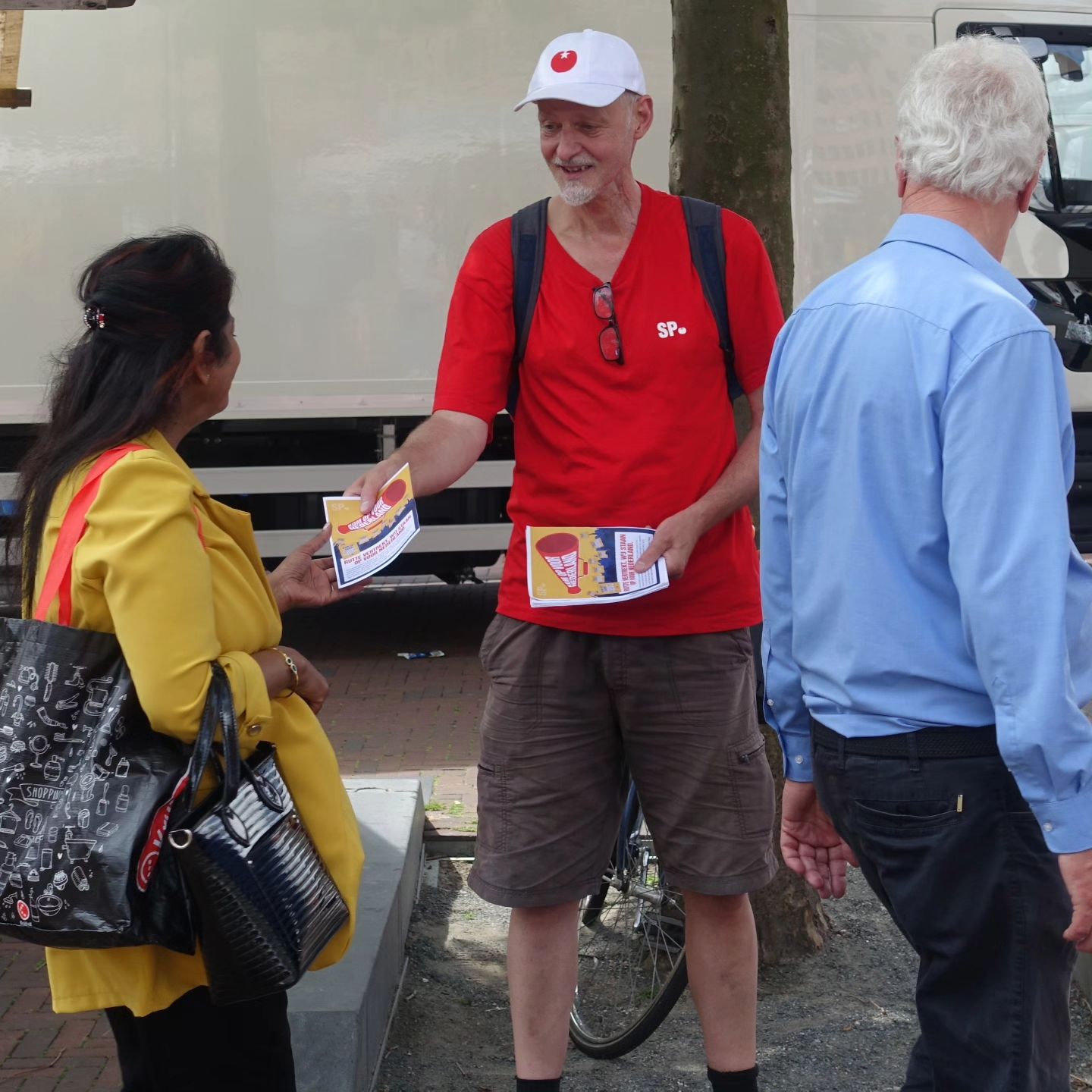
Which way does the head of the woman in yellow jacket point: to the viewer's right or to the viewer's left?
to the viewer's right

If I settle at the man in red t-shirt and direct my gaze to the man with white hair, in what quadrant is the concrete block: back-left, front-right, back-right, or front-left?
back-right

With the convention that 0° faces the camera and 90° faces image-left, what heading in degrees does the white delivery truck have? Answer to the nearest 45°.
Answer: approximately 270°

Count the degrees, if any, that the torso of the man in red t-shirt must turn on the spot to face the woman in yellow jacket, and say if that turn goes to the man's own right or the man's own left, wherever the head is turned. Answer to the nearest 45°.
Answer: approximately 45° to the man's own right

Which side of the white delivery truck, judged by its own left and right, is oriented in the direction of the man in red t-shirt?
right

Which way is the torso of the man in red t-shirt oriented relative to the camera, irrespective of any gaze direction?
toward the camera

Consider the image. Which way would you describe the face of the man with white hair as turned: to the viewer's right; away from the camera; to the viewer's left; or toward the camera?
away from the camera

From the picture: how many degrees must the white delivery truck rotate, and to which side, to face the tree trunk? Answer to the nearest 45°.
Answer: approximately 90° to its right

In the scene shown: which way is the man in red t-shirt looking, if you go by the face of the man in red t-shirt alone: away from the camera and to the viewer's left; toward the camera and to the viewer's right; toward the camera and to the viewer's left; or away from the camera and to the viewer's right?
toward the camera and to the viewer's left

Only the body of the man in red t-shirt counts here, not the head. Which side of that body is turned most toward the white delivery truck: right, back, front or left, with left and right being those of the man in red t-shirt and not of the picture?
back

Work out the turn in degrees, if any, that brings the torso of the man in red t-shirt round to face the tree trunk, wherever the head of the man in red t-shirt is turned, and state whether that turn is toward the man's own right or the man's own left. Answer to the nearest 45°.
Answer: approximately 180°

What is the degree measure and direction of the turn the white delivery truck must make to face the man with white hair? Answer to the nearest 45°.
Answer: approximately 90° to its right

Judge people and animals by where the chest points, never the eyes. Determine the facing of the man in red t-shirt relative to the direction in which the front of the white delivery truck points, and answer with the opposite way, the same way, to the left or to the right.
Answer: to the right

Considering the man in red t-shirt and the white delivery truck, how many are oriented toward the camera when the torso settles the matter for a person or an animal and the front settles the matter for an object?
1

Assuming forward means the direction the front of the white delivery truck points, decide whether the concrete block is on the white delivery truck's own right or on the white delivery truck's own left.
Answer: on the white delivery truck's own right

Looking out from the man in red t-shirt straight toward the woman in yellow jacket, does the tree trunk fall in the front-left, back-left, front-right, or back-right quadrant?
back-right
